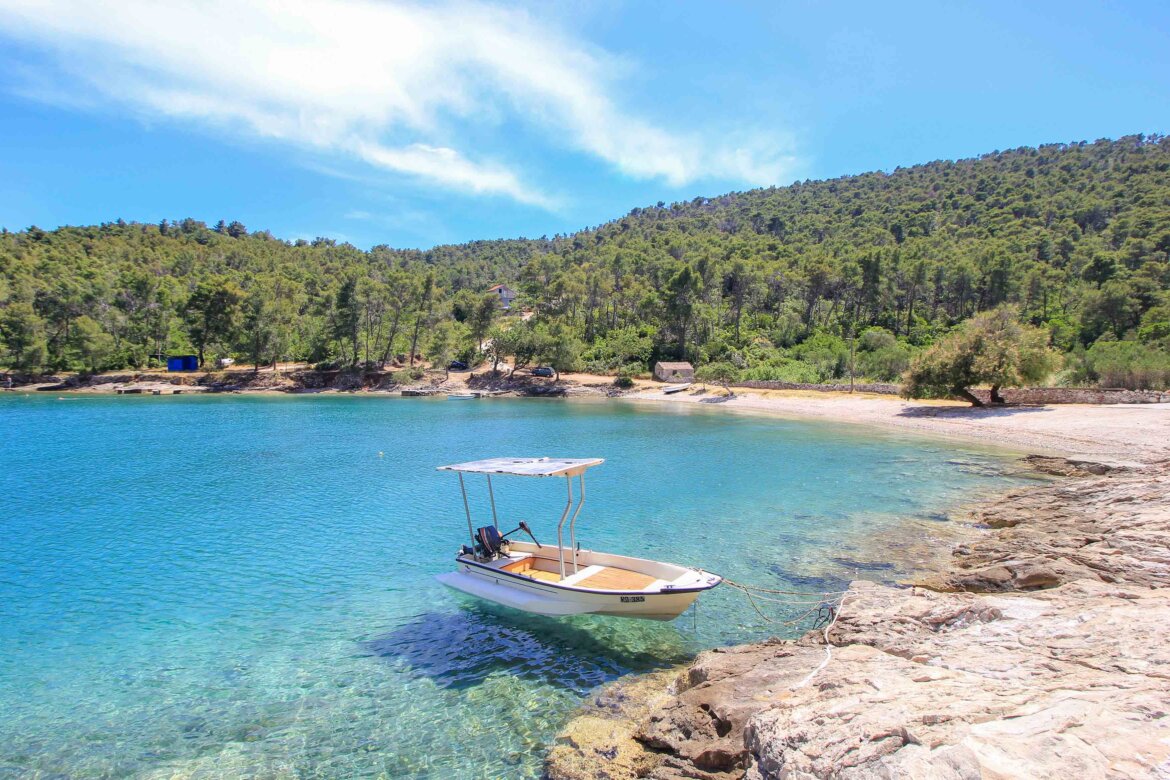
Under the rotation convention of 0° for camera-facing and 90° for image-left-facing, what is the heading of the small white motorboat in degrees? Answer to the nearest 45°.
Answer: approximately 315°

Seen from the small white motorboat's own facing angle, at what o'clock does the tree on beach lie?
The tree on beach is roughly at 9 o'clock from the small white motorboat.

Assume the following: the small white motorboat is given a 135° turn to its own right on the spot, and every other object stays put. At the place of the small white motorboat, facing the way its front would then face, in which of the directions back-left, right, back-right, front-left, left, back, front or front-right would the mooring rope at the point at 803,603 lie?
back
